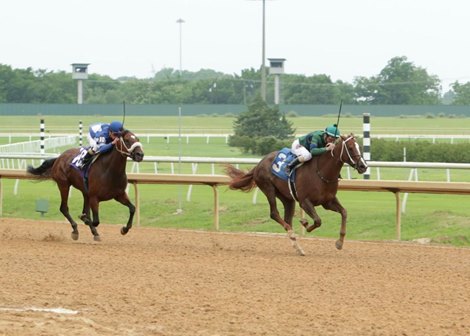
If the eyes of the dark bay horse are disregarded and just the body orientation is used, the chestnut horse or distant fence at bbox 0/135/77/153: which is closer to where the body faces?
the chestnut horse

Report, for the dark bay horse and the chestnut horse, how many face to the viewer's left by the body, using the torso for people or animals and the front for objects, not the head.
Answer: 0

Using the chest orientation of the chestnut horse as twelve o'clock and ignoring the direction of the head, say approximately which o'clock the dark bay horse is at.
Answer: The dark bay horse is roughly at 5 o'clock from the chestnut horse.

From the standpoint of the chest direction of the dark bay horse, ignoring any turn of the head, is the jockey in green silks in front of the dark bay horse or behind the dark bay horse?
in front

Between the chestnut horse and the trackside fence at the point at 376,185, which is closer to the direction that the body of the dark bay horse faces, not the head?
the chestnut horse

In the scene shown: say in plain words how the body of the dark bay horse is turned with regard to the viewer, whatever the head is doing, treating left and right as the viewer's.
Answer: facing the viewer and to the right of the viewer

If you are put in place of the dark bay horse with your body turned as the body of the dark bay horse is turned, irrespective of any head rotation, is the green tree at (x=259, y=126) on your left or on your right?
on your left

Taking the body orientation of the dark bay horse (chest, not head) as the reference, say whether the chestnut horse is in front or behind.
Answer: in front
